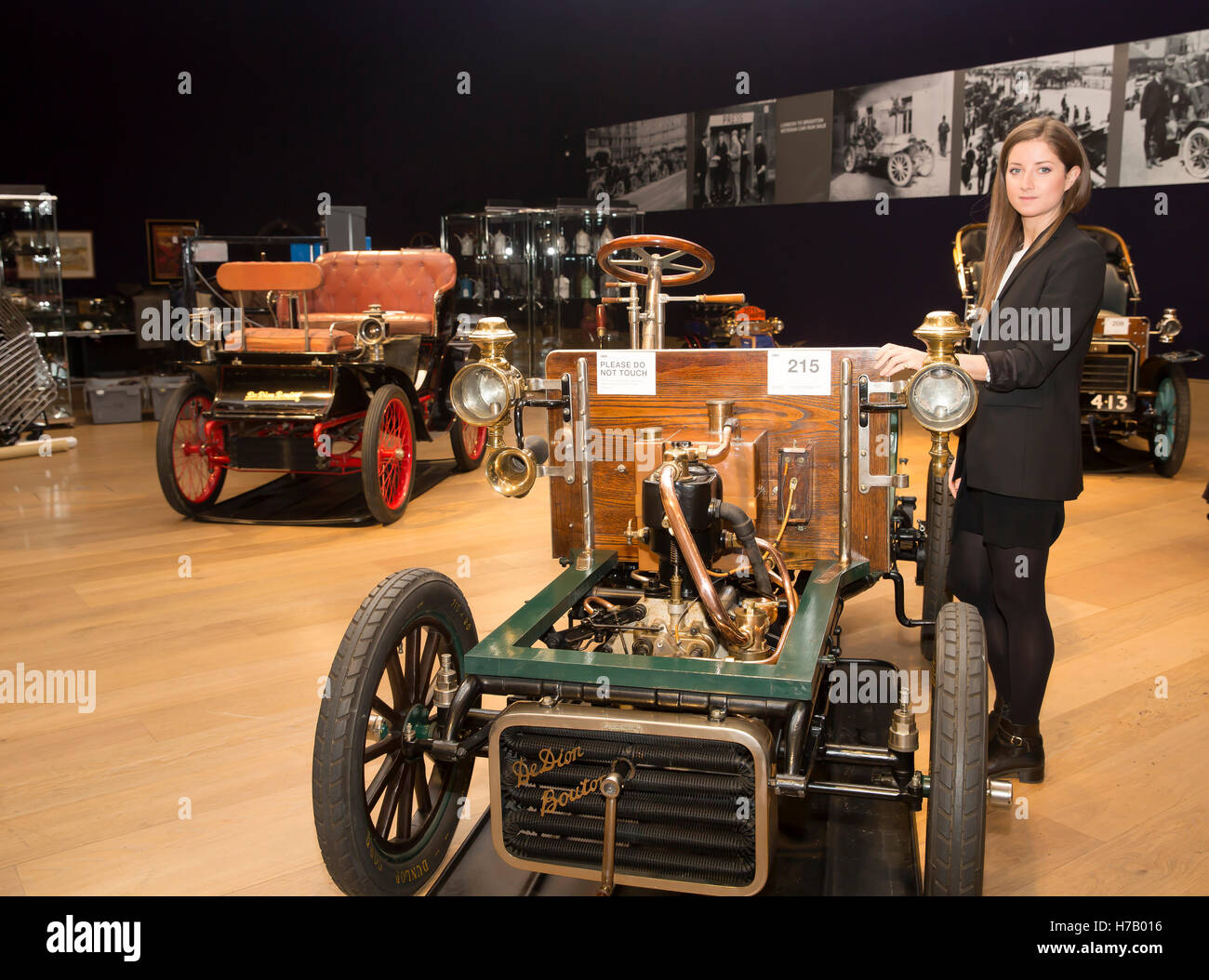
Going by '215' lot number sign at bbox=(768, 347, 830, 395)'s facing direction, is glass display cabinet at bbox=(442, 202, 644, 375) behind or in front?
behind

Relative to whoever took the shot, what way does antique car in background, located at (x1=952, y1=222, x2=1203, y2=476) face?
facing the viewer and to the right of the viewer

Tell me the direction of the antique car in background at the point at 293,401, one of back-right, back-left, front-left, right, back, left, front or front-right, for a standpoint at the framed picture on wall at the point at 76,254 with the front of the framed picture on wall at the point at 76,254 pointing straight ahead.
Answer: front

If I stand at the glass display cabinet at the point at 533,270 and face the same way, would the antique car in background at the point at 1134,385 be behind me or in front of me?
in front

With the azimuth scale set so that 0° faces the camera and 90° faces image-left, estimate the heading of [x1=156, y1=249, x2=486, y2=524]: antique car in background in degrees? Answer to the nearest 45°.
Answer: approximately 45°

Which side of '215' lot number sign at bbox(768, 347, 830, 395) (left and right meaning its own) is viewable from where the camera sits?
front

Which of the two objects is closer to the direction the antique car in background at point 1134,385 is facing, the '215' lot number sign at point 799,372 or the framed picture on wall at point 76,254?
the '215' lot number sign

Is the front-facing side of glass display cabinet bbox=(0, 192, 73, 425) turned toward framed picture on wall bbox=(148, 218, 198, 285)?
no

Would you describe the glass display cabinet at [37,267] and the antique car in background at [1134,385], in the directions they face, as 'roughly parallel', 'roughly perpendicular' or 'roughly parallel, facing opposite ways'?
roughly parallel

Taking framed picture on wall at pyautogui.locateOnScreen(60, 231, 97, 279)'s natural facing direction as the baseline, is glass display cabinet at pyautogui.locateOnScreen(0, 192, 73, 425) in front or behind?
in front

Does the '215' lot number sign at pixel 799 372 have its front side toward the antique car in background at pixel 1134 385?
no

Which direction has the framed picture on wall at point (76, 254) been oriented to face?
toward the camera

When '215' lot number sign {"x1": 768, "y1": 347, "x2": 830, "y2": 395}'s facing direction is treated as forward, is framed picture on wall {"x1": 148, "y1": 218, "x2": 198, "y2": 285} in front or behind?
behind

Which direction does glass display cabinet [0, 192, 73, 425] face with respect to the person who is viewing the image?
facing the viewer

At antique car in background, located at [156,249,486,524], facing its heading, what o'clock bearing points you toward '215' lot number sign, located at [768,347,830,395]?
The '215' lot number sign is roughly at 10 o'clock from the antique car in background.
